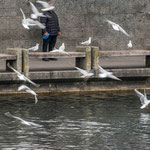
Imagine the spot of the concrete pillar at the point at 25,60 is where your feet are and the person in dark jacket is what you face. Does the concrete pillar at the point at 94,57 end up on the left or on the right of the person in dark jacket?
right

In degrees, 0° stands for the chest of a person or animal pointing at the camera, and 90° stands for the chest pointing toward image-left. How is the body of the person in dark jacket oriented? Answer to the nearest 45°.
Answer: approximately 45°

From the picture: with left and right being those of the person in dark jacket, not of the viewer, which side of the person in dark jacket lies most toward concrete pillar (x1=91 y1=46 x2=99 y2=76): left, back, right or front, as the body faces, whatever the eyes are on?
left
